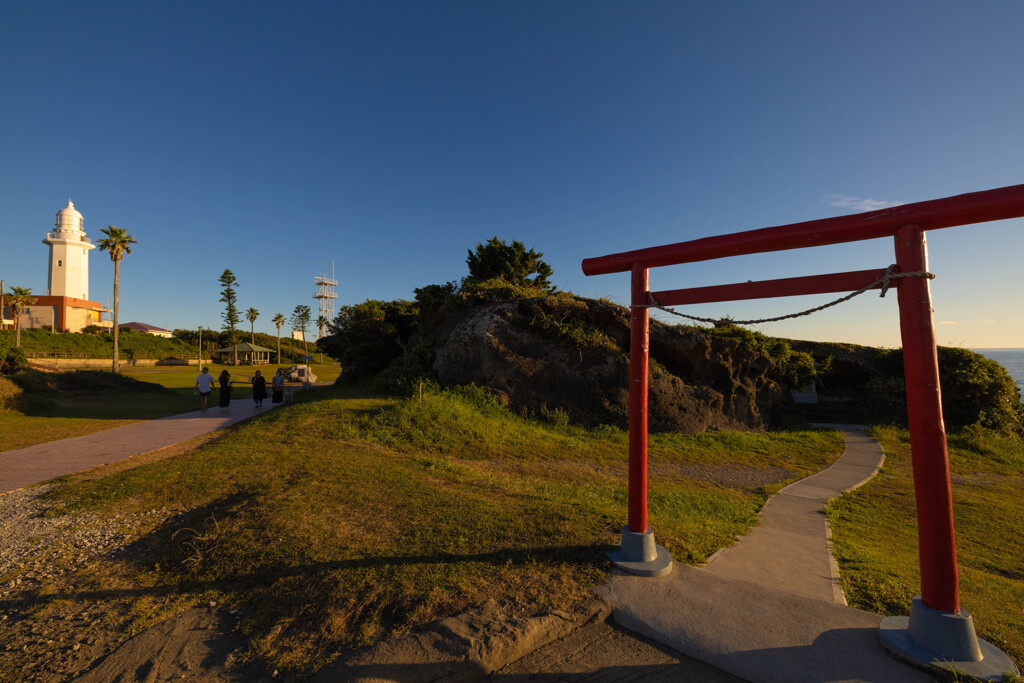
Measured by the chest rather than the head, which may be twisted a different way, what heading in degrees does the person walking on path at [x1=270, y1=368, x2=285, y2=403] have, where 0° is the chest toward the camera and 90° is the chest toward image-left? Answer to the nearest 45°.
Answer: approximately 0°

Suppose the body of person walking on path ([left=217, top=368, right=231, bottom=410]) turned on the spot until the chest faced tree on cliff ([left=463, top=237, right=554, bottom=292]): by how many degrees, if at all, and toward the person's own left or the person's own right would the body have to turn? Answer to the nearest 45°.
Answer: approximately 90° to the person's own right

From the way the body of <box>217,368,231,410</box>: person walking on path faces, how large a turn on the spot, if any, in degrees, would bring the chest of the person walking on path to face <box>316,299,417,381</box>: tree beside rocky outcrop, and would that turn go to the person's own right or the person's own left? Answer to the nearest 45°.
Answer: approximately 45° to the person's own right

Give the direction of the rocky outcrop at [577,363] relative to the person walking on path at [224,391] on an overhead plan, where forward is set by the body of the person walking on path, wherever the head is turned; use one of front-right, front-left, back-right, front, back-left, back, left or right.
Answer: back-right

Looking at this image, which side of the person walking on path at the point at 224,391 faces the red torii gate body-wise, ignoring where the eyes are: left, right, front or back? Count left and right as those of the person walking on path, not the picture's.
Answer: back

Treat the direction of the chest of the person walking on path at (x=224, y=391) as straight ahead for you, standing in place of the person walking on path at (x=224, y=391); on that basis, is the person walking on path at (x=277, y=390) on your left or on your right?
on your right

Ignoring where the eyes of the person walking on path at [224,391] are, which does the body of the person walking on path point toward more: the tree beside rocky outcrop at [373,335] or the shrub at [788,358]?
the tree beside rocky outcrop

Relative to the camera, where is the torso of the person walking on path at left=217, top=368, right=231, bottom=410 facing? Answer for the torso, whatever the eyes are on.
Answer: away from the camera
